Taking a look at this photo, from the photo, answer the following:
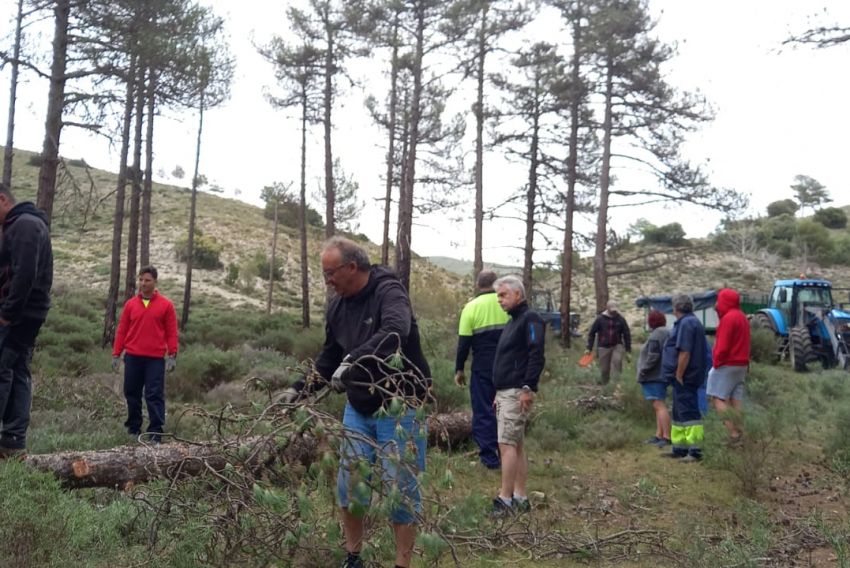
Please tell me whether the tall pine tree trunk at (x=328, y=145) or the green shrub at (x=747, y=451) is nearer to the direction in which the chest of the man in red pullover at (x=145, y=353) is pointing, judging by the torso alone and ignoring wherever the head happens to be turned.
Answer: the green shrub

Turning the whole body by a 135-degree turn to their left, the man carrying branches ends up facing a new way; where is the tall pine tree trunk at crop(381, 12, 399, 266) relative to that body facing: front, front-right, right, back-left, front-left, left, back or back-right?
left

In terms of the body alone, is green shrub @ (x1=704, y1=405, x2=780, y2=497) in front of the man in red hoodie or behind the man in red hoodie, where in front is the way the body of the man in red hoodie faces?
behind

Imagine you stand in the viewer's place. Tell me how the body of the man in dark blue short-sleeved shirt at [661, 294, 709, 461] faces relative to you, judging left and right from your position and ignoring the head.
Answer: facing to the left of the viewer

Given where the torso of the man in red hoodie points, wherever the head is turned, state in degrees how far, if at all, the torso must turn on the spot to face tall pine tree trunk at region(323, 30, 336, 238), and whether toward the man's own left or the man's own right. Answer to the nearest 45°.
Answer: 0° — they already face it

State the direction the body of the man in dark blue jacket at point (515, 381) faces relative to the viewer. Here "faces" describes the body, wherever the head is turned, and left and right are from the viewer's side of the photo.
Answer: facing the viewer and to the left of the viewer

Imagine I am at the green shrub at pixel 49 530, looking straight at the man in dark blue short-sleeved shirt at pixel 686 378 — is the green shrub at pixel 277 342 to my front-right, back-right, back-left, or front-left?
front-left

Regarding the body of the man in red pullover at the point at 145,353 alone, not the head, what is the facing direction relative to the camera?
toward the camera

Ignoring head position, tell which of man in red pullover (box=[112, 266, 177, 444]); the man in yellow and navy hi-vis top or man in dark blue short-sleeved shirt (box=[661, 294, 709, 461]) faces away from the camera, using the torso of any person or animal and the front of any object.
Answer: the man in yellow and navy hi-vis top

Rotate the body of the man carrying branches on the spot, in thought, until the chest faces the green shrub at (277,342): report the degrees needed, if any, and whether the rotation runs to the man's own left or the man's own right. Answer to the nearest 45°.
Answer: approximately 135° to the man's own right

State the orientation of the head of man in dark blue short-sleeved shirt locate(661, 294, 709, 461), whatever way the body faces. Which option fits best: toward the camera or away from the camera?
away from the camera

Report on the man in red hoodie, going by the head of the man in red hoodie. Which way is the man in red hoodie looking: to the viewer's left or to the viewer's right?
to the viewer's left

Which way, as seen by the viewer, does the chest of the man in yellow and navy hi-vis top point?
away from the camera
